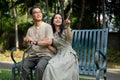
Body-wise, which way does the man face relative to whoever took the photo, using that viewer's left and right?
facing the viewer and to the left of the viewer

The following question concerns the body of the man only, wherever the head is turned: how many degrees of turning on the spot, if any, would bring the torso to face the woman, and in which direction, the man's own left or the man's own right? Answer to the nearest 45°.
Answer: approximately 90° to the man's own left
